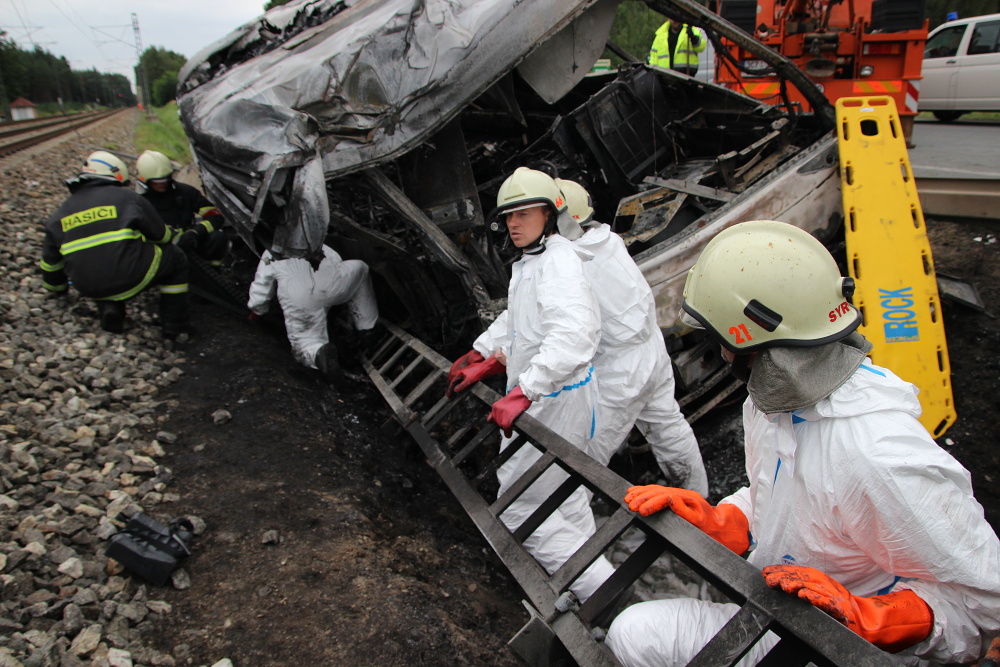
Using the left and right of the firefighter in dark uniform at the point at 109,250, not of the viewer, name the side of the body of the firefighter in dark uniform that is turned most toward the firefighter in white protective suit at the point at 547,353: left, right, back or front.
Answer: right

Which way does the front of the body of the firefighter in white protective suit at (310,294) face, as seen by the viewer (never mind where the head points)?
away from the camera

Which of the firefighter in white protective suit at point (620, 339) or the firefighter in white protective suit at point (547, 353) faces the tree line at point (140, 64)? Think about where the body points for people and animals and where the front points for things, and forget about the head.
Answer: the firefighter in white protective suit at point (620, 339)

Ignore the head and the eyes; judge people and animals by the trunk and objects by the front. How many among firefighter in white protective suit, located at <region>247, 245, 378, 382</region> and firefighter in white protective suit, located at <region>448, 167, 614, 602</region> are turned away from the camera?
1

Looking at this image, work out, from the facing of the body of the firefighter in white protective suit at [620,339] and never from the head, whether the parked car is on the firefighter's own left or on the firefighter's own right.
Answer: on the firefighter's own right

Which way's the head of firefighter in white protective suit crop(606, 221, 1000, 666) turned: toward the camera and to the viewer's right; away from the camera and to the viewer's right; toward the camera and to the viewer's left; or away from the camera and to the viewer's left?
away from the camera and to the viewer's left

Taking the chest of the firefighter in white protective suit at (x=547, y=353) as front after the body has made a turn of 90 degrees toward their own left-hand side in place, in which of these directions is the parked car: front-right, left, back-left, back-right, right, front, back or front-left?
left

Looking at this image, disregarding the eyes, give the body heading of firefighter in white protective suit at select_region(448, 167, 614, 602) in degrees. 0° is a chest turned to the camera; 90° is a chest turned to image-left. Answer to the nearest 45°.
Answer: approximately 45°

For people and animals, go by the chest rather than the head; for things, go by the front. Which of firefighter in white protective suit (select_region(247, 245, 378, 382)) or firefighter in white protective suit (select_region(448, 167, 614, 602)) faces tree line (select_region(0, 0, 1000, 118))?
firefighter in white protective suit (select_region(247, 245, 378, 382))

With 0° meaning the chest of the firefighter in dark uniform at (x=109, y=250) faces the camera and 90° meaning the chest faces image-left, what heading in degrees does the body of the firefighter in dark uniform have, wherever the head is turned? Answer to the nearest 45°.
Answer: approximately 225°

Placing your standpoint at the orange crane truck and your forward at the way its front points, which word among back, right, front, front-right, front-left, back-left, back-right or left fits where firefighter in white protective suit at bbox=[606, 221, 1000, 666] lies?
back

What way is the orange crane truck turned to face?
away from the camera

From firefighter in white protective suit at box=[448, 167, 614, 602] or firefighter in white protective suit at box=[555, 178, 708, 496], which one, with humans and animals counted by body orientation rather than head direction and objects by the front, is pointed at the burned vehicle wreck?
firefighter in white protective suit at box=[555, 178, 708, 496]

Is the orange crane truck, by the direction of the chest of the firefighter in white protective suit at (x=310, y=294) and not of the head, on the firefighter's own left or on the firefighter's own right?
on the firefighter's own right

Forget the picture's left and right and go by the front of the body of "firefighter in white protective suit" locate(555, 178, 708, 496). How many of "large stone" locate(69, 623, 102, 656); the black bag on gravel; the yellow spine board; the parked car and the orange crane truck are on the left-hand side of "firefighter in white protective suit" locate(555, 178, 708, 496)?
2

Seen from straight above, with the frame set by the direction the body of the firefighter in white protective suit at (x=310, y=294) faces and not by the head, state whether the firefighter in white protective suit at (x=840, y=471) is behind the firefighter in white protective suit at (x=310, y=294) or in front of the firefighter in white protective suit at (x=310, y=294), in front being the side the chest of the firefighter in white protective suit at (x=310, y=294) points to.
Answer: behind

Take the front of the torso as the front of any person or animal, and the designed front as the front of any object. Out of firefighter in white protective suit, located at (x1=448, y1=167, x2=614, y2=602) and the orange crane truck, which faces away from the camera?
the orange crane truck

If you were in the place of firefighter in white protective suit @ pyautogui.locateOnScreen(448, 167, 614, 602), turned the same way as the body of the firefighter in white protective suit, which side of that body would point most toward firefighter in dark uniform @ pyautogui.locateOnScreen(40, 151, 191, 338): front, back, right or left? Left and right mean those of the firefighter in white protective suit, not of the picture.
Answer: right
